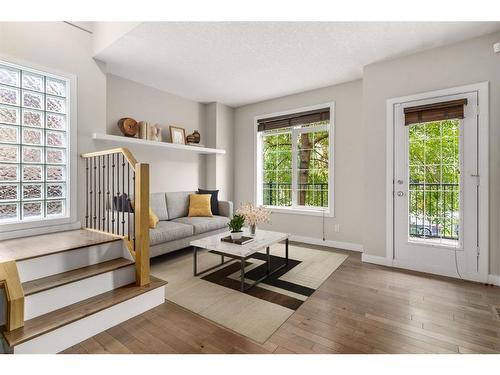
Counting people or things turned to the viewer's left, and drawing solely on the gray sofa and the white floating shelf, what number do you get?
0

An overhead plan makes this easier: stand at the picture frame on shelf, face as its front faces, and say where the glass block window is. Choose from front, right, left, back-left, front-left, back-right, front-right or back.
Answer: right

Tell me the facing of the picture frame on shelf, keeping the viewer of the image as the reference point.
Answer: facing the viewer and to the right of the viewer

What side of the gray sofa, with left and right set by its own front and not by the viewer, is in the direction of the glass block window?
right

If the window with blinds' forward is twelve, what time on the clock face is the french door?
The french door is roughly at 9 o'clock from the window with blinds.

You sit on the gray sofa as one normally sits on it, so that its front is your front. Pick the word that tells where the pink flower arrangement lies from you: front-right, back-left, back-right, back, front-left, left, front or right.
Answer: front

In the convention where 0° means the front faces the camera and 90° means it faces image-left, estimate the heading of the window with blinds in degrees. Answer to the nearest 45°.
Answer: approximately 45°

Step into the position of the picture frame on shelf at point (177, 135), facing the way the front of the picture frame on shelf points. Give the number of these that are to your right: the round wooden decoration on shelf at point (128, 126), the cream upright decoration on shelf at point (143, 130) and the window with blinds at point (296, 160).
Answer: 2

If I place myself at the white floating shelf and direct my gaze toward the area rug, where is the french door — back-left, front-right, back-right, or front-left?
front-left

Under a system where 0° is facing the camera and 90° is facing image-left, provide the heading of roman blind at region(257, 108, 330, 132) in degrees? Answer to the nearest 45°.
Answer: approximately 45°

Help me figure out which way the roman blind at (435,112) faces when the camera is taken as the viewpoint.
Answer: facing the viewer and to the left of the viewer

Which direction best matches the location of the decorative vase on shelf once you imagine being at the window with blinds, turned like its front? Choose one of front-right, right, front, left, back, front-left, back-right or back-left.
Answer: front-right
